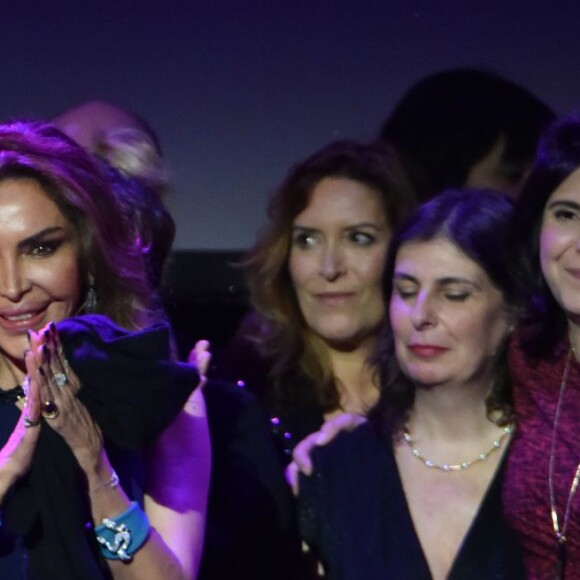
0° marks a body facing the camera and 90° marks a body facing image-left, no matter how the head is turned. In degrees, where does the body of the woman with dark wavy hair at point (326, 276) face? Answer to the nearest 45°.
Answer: approximately 0°

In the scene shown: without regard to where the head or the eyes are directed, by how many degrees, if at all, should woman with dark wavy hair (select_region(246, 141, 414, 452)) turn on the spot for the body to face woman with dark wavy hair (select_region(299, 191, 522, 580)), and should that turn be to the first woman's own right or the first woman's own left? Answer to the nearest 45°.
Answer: approximately 45° to the first woman's own left

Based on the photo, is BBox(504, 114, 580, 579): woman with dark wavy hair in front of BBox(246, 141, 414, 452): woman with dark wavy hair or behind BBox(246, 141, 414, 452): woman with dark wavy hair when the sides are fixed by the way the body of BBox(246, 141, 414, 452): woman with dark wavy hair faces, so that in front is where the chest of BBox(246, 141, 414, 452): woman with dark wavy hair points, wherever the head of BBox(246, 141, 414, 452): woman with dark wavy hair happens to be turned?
in front

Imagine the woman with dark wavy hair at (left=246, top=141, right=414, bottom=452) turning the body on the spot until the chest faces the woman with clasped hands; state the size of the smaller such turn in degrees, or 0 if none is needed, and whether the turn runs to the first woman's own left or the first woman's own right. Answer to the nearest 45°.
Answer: approximately 45° to the first woman's own right
